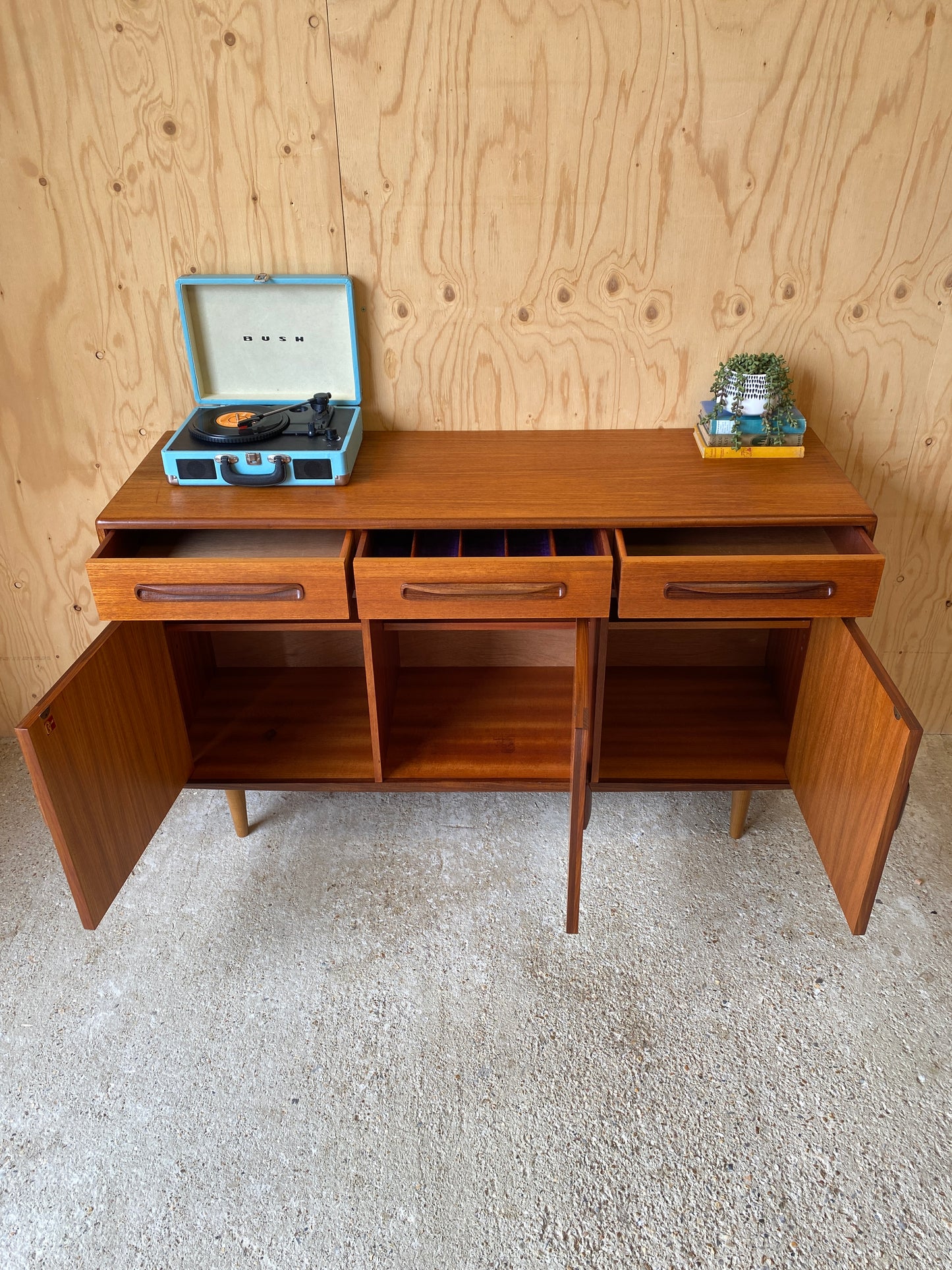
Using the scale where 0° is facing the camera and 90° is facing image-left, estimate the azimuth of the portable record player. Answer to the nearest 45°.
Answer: approximately 0°

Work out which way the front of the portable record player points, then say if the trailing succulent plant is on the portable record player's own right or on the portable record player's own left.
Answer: on the portable record player's own left
